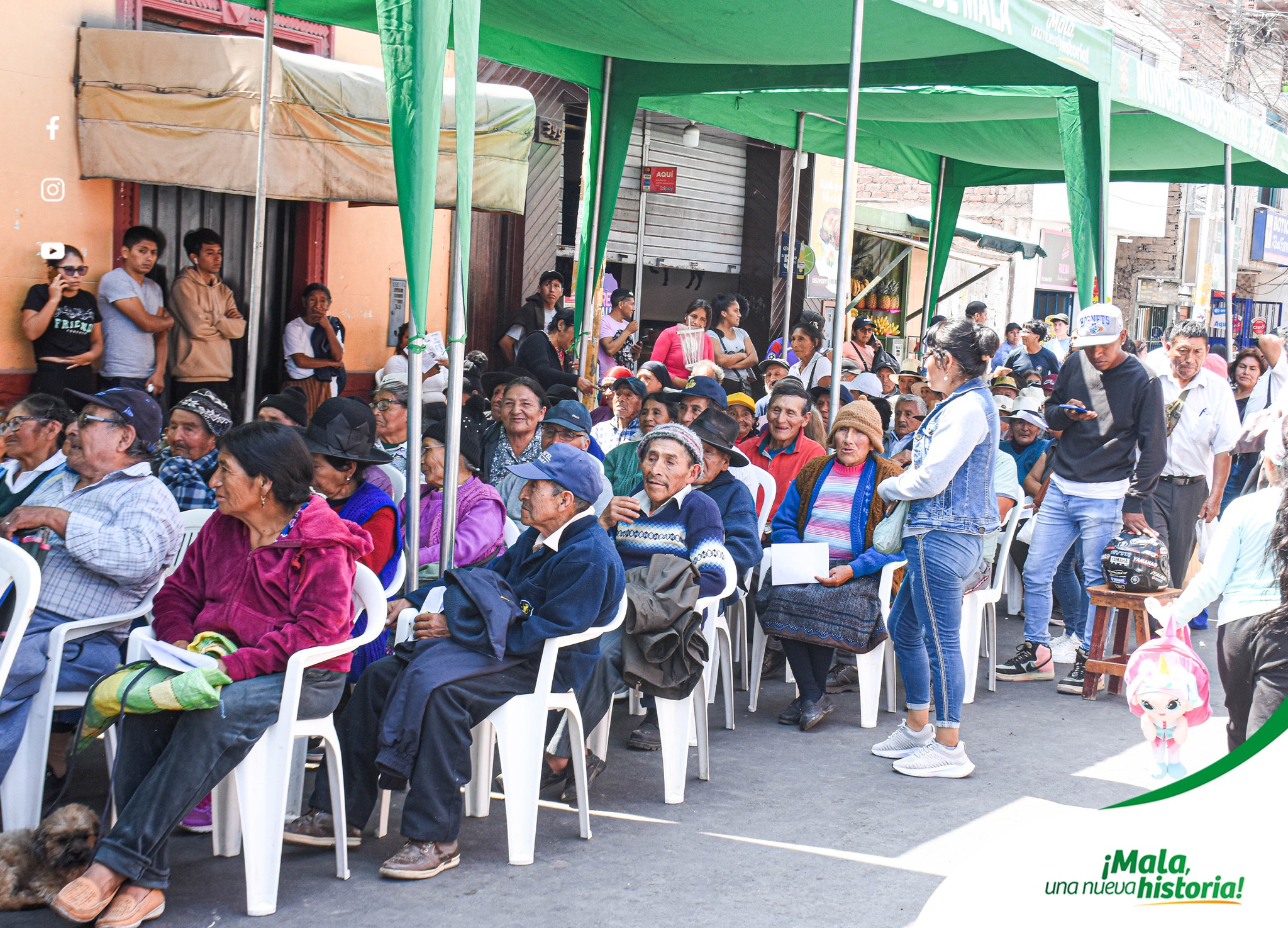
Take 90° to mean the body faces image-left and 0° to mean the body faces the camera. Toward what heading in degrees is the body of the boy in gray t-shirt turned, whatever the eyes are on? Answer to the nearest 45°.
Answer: approximately 315°

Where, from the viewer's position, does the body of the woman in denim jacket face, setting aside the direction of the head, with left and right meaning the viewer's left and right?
facing to the left of the viewer

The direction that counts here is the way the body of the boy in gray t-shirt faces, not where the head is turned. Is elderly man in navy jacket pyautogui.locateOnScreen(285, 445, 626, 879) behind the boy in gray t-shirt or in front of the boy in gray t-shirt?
in front

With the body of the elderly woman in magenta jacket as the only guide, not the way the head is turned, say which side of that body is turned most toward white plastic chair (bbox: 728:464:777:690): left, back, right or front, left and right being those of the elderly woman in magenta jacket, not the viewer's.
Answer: back

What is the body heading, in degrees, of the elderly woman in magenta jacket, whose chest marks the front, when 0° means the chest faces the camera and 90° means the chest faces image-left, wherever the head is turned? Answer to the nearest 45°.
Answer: approximately 45°

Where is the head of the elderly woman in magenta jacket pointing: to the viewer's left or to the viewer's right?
to the viewer's left

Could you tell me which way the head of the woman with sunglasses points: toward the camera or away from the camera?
toward the camera

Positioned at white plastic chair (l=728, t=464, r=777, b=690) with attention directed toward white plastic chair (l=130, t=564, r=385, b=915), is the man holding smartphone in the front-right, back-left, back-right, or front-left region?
back-left

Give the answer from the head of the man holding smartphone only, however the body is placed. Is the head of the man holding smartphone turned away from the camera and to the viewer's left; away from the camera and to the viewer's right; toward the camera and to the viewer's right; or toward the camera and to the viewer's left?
toward the camera and to the viewer's left
